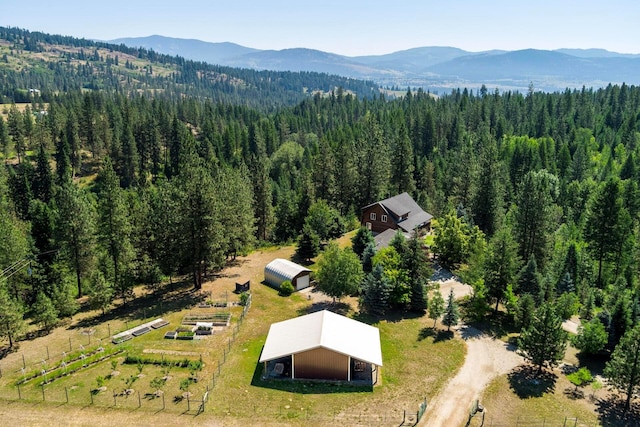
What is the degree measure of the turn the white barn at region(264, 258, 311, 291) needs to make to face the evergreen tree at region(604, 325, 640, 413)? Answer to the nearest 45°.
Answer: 0° — it already faces it

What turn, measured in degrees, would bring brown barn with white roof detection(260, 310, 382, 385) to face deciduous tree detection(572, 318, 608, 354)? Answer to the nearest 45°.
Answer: approximately 90° to its left

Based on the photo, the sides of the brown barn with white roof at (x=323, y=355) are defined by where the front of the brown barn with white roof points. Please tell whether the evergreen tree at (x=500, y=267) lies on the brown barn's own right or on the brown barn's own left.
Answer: on the brown barn's own left

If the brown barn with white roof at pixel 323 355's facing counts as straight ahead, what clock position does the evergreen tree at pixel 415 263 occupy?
The evergreen tree is roughly at 7 o'clock from the brown barn with white roof.

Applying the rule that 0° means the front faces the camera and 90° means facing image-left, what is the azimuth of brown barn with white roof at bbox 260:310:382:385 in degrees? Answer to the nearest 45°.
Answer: approximately 0°

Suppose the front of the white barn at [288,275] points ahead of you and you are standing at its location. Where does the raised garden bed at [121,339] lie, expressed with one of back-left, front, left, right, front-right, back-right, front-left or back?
right

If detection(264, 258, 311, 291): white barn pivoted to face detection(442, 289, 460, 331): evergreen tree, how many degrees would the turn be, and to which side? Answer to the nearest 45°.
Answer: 0° — it already faces it

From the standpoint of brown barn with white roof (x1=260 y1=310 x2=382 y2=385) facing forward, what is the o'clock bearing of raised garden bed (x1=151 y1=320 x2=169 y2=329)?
The raised garden bed is roughly at 4 o'clock from the brown barn with white roof.

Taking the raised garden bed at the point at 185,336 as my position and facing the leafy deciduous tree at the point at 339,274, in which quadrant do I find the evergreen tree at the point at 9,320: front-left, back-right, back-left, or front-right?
back-left

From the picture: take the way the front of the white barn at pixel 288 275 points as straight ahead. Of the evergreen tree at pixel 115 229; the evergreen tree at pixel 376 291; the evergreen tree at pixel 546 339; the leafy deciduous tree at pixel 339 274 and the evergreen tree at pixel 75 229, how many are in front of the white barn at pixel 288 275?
3

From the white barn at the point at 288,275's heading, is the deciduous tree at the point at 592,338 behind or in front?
in front

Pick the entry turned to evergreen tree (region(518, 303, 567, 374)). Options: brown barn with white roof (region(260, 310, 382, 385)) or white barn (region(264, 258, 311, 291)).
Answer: white barn (region(264, 258, 311, 291))

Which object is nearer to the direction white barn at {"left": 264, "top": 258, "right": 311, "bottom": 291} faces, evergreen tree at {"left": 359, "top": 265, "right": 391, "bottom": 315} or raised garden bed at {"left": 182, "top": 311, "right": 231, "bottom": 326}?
the evergreen tree

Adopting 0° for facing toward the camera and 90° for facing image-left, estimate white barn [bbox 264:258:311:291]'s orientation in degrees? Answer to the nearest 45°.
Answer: approximately 315°

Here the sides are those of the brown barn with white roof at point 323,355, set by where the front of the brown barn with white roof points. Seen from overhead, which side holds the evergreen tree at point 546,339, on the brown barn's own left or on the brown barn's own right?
on the brown barn's own left
